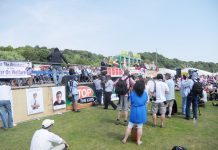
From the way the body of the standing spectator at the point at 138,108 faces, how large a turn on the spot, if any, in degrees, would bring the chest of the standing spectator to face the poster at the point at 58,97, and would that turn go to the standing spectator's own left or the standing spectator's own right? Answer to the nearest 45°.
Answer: approximately 45° to the standing spectator's own left

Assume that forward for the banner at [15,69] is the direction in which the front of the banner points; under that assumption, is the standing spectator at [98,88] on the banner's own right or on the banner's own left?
on the banner's own left

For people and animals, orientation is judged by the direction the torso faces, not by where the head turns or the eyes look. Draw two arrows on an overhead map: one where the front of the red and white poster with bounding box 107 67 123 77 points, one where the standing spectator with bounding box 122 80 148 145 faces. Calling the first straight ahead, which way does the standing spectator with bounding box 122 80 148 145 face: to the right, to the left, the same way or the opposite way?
the opposite way

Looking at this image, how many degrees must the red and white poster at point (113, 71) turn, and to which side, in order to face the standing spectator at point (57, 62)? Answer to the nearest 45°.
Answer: approximately 45° to its right

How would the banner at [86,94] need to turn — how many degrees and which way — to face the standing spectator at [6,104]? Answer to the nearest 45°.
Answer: approximately 45° to its right

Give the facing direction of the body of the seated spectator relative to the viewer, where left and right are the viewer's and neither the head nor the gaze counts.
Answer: facing away from the viewer and to the right of the viewer

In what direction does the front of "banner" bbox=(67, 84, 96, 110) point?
toward the camera

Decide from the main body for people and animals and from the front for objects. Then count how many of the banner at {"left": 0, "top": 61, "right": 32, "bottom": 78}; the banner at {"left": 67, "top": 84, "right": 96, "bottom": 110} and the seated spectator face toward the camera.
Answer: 2

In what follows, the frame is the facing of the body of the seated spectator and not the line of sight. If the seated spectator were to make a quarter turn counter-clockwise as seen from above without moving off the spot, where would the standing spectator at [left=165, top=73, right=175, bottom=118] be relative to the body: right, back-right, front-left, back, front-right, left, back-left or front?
right

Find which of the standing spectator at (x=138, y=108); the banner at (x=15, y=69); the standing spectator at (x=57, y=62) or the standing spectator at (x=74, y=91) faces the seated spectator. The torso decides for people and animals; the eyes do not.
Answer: the banner
